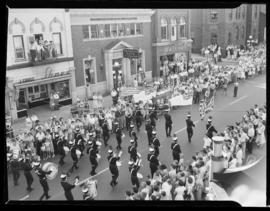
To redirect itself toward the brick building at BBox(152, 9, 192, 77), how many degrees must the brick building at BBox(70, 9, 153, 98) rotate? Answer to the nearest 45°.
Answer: approximately 45° to its left

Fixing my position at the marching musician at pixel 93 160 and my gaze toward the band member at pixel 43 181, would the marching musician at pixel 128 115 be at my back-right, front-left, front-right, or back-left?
back-right

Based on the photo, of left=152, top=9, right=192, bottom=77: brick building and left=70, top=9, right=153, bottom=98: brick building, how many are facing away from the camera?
0
